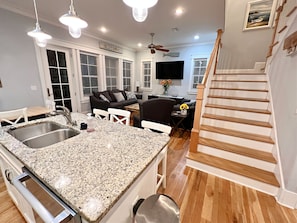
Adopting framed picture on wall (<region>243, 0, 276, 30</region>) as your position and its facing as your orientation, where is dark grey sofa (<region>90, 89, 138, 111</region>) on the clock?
The dark grey sofa is roughly at 2 o'clock from the framed picture on wall.

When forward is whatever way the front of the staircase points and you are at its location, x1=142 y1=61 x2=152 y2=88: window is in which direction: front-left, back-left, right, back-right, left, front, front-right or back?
back-right

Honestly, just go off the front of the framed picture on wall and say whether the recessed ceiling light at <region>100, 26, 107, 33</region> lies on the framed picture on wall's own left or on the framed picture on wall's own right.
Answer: on the framed picture on wall's own right

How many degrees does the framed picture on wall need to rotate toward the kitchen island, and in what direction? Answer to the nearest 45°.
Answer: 0° — it already faces it

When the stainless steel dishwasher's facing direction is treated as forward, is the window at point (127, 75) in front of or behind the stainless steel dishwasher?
behind

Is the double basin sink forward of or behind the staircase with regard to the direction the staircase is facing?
forward

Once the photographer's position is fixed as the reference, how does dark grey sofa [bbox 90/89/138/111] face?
facing the viewer and to the right of the viewer

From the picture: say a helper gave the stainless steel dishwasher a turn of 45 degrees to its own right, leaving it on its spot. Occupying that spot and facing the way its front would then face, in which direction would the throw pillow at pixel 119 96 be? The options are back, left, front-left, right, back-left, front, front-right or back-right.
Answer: back-right

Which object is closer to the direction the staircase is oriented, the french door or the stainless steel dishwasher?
the stainless steel dishwasher

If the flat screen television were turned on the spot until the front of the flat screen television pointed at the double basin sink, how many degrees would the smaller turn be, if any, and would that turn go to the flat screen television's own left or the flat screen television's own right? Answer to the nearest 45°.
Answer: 0° — it already faces it
